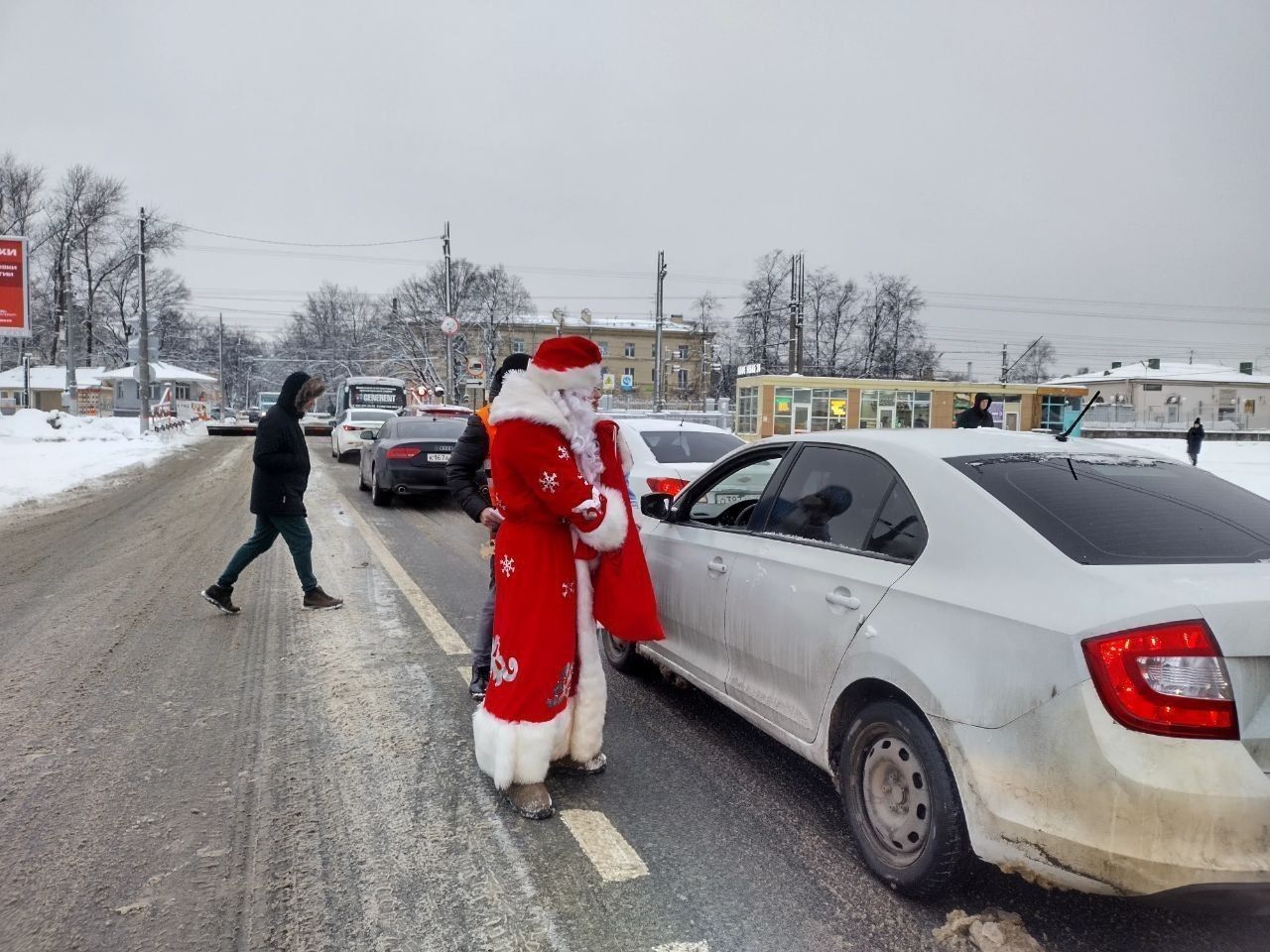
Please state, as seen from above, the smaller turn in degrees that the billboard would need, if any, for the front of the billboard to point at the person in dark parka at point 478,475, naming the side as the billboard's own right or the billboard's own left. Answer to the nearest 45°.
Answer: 0° — it already faces them

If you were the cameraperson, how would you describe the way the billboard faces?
facing the viewer

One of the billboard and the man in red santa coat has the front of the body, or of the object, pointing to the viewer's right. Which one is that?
the man in red santa coat

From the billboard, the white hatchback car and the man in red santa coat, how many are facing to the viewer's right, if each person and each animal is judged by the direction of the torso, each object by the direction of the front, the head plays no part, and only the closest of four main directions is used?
1

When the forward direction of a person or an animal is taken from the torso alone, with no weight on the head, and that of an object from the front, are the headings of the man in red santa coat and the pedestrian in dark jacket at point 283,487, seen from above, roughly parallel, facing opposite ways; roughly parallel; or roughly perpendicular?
roughly parallel

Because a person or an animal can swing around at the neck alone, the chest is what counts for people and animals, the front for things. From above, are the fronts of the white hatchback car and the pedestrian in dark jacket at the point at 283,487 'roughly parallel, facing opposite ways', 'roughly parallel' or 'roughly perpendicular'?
roughly perpendicular

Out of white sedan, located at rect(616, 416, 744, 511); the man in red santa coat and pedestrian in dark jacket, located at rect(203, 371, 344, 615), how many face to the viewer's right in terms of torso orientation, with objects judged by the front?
2

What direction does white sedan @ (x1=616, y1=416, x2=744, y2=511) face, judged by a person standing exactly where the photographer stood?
facing away from the viewer and to the left of the viewer

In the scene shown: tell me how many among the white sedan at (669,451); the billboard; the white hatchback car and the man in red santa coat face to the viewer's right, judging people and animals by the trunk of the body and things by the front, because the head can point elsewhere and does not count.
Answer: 1

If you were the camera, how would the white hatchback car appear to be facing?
facing away from the viewer and to the left of the viewer

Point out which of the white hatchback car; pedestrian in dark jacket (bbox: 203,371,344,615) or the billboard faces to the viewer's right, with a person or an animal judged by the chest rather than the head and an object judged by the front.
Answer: the pedestrian in dark jacket

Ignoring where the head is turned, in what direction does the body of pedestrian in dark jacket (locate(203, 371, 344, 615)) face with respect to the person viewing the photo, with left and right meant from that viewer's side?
facing to the right of the viewer

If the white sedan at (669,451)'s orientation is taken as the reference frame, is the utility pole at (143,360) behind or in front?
in front

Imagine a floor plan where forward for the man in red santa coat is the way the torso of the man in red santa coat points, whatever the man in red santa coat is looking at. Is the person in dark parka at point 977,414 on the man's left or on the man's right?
on the man's left

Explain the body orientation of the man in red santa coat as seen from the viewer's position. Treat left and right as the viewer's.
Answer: facing to the right of the viewer

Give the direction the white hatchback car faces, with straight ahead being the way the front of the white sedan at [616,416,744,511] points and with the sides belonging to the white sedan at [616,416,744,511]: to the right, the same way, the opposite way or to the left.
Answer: the same way

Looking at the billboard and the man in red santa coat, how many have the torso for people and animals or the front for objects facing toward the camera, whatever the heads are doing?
1

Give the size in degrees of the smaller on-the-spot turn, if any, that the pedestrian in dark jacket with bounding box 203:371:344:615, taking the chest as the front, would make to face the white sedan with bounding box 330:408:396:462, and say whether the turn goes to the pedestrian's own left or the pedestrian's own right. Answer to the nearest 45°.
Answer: approximately 90° to the pedestrian's own left
